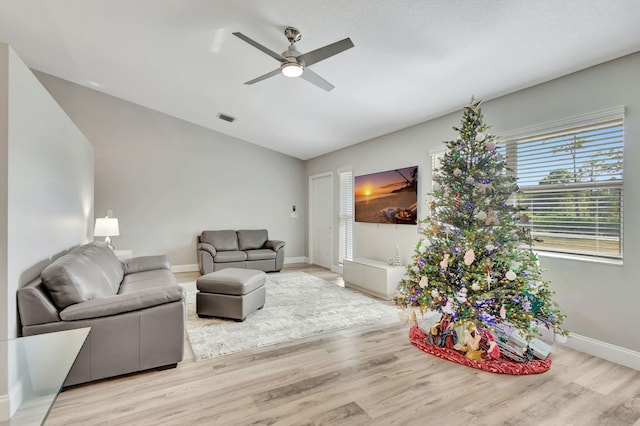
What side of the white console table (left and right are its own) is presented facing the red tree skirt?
left

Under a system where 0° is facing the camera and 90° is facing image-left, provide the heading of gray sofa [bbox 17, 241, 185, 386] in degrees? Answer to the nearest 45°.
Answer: approximately 270°

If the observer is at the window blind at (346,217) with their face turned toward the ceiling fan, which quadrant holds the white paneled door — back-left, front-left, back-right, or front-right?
back-right

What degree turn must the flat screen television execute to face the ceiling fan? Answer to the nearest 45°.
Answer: approximately 45° to its left

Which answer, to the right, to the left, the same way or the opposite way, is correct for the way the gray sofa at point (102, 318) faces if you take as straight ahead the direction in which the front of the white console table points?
the opposite way

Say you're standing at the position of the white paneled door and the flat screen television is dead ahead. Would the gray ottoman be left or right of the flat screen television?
right
